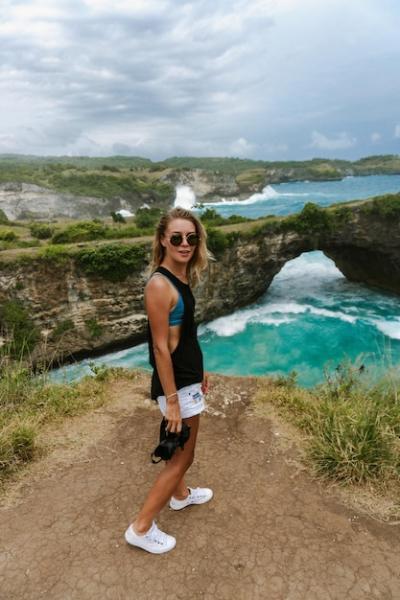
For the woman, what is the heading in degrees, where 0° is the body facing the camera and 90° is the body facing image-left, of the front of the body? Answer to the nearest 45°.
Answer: approximately 270°

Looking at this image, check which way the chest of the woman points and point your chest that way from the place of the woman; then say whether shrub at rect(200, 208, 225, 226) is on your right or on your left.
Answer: on your left

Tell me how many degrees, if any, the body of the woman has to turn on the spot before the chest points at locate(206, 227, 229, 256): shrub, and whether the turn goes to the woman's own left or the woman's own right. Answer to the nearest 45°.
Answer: approximately 90° to the woman's own left

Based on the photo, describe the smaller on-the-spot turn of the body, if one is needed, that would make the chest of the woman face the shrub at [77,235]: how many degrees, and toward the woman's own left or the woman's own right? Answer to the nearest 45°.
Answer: approximately 90° to the woman's own left
